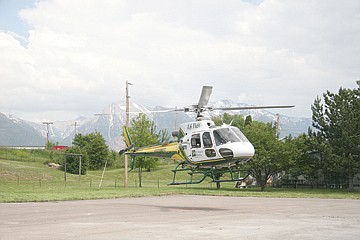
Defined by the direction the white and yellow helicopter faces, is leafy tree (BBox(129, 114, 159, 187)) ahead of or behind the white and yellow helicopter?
behind

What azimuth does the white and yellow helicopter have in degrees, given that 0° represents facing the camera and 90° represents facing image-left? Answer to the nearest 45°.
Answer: approximately 315°
